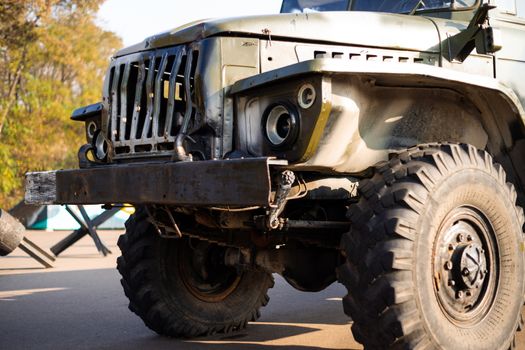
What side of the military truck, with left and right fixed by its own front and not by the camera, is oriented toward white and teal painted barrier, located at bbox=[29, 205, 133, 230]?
right

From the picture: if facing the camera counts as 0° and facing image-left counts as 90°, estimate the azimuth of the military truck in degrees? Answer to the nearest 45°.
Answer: approximately 45°
